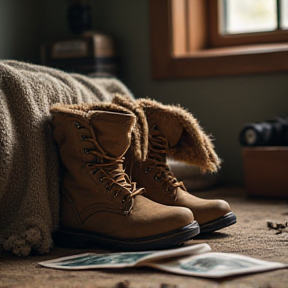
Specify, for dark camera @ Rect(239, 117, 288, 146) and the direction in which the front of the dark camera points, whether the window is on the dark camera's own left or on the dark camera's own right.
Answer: on the dark camera's own right

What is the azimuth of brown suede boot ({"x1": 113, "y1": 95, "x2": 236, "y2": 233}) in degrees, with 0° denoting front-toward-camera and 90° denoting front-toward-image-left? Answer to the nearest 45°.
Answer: approximately 315°

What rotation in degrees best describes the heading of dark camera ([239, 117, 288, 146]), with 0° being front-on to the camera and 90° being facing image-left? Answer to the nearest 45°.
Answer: approximately 45°

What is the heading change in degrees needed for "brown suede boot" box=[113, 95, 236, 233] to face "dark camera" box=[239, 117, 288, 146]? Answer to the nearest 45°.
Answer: approximately 90° to its left
